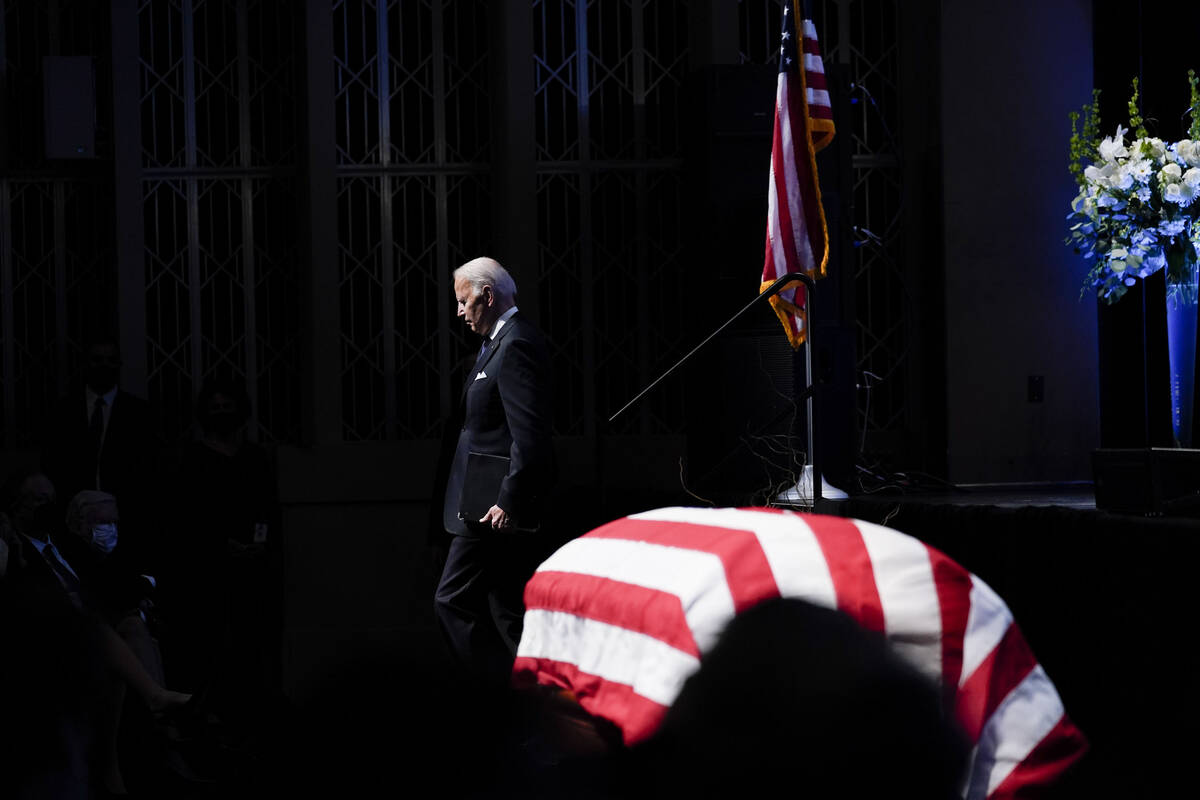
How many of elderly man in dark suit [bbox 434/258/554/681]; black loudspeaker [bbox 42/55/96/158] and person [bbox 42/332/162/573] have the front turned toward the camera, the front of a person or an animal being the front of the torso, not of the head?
2

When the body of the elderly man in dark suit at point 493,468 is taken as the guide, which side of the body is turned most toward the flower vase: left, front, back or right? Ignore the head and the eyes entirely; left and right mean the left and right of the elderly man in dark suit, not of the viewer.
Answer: back

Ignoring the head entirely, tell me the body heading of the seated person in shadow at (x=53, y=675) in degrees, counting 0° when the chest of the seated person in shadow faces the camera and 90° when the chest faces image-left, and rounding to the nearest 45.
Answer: approximately 315°

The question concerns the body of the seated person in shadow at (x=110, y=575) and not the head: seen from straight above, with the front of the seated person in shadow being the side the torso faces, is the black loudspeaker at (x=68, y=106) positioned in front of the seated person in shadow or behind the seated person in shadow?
behind

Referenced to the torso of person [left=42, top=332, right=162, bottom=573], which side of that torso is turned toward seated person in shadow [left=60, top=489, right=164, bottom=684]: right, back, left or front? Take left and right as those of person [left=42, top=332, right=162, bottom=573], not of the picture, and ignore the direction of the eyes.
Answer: front

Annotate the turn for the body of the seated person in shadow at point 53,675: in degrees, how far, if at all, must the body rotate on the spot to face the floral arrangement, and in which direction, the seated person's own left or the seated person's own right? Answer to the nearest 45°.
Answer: approximately 90° to the seated person's own left

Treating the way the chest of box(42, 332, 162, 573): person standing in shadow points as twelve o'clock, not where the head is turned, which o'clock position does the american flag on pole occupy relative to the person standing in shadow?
The american flag on pole is roughly at 10 o'clock from the person standing in shadow.

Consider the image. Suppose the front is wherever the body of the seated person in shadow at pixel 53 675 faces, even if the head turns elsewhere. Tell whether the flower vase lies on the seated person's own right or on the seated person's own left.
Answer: on the seated person's own left

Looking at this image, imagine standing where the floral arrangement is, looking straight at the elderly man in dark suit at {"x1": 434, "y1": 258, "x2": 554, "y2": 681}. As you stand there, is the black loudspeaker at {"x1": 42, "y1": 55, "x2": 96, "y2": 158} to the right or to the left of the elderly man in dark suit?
right

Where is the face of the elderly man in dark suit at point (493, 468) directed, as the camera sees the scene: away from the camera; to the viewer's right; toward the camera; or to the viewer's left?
to the viewer's left

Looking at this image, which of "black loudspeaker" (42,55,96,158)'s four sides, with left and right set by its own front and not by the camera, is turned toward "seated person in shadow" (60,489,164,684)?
front

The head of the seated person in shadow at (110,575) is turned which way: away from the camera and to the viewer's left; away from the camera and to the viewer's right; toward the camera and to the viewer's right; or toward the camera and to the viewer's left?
toward the camera and to the viewer's right

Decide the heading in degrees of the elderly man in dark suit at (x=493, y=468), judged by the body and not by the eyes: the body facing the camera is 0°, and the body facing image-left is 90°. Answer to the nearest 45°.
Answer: approximately 90°

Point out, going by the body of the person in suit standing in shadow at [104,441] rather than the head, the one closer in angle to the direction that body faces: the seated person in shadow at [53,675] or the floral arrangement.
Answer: the seated person in shadow
